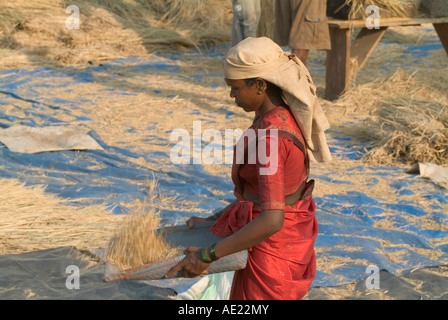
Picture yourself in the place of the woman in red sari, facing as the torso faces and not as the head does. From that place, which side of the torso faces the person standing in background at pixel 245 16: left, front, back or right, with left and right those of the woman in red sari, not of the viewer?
right

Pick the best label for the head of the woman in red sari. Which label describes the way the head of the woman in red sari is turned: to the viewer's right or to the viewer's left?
to the viewer's left

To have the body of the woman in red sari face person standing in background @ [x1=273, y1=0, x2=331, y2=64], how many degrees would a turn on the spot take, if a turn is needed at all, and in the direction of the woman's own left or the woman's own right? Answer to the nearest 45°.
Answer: approximately 90° to the woman's own right

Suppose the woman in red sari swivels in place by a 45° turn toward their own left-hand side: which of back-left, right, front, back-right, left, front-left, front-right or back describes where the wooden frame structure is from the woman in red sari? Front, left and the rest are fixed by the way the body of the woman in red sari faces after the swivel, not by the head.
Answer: back-right

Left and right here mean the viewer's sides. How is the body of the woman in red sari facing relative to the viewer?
facing to the left of the viewer
